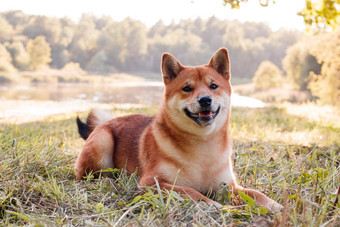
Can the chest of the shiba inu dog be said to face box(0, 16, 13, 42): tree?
no

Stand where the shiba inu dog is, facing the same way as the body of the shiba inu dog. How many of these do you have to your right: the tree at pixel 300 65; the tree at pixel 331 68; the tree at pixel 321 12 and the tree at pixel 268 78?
0

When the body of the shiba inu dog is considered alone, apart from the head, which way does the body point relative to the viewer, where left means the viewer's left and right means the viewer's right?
facing the viewer and to the right of the viewer

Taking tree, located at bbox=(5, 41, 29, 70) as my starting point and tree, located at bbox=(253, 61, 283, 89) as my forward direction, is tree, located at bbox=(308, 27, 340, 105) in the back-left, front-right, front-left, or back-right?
front-right

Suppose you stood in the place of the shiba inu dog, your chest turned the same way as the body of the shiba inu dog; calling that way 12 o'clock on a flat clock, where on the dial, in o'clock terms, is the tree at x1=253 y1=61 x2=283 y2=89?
The tree is roughly at 8 o'clock from the shiba inu dog.

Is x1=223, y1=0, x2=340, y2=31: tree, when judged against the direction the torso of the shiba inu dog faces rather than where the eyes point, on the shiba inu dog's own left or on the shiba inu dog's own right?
on the shiba inu dog's own left

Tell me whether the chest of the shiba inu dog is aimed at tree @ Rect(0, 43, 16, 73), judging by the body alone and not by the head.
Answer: no

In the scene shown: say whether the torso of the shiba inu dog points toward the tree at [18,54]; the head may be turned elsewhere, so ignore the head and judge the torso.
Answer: no

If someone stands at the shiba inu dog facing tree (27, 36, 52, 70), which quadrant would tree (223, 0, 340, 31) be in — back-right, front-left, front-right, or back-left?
front-right

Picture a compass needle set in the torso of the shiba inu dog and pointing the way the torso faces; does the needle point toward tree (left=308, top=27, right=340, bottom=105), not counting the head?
no

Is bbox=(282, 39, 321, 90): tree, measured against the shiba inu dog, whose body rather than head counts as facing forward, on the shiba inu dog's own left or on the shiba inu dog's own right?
on the shiba inu dog's own left
